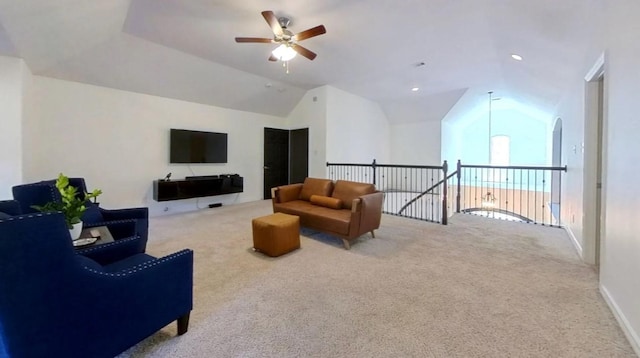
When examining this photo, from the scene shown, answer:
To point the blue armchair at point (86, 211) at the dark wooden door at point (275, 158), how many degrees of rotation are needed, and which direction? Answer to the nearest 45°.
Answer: approximately 90° to its left

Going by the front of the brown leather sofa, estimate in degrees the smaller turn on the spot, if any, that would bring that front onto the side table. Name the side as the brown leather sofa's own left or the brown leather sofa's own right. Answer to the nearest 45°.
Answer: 0° — it already faces it

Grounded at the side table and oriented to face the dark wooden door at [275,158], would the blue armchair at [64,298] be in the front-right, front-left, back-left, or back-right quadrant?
back-right

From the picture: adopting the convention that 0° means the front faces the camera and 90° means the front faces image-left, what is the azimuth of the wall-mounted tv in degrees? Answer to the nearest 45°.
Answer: approximately 315°

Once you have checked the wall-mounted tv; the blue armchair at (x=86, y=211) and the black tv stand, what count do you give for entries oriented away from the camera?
0

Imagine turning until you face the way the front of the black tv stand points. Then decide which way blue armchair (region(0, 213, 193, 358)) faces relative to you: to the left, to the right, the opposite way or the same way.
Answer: to the left

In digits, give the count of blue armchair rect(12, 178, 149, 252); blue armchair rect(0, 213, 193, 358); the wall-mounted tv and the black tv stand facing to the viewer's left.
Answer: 0

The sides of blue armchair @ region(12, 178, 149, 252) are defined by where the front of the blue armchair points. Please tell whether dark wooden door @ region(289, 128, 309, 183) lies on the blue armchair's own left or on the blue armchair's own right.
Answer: on the blue armchair's own left

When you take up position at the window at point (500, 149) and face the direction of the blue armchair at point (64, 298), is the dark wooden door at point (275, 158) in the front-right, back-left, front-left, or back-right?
front-right

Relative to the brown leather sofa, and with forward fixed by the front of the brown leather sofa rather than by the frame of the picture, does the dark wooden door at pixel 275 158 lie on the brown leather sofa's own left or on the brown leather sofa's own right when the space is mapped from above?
on the brown leather sofa's own right

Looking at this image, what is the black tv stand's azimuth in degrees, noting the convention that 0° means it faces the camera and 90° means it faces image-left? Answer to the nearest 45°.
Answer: approximately 315°

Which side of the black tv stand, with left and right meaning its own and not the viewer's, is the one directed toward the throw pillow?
front

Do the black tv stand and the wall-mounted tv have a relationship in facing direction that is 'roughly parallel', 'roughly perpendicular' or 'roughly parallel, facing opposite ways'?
roughly parallel
